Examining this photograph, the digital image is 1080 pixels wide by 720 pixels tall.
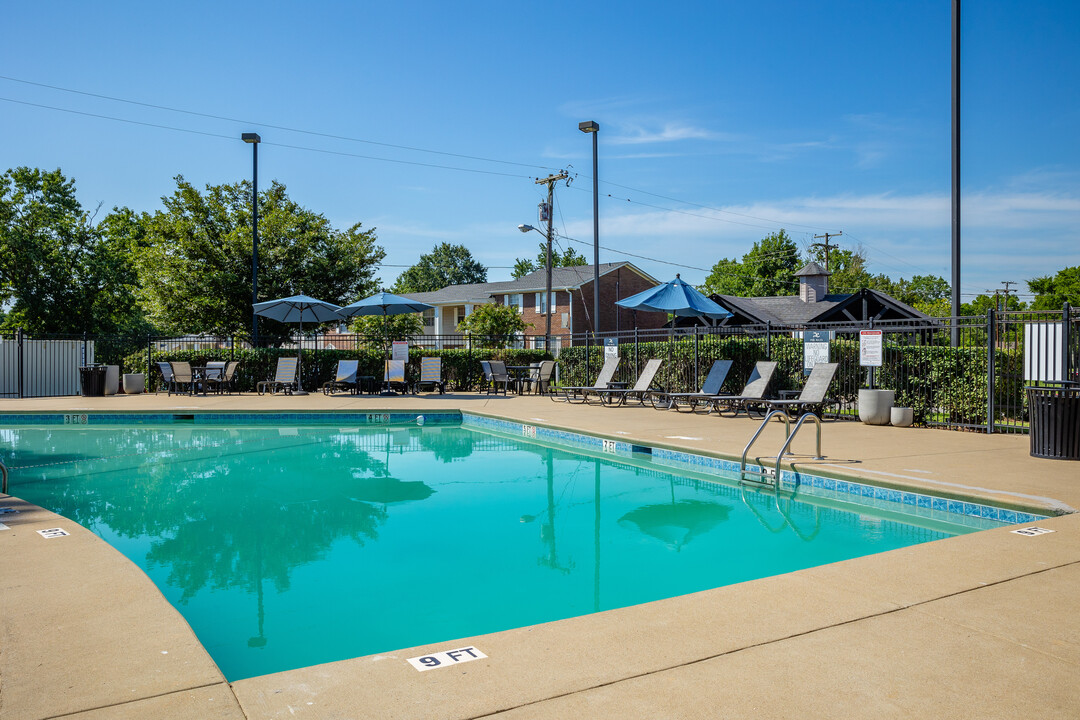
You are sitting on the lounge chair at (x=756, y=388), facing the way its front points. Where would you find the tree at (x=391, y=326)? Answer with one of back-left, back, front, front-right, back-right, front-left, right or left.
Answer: right

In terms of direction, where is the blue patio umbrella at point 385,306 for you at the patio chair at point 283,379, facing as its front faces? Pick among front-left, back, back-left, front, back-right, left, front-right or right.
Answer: left

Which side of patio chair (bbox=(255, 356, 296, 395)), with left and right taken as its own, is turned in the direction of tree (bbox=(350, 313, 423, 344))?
back

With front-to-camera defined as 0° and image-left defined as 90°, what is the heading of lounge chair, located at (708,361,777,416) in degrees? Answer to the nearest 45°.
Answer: approximately 45°

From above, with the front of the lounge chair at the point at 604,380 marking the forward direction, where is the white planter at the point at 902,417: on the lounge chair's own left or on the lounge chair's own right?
on the lounge chair's own left

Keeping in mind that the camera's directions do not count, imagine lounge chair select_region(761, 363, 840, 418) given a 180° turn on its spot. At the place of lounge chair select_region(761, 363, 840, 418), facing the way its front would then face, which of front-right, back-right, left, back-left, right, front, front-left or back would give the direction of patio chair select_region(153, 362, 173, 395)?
back-left

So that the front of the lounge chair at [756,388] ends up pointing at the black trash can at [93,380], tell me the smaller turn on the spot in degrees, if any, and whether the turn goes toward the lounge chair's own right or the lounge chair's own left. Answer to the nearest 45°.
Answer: approximately 45° to the lounge chair's own right

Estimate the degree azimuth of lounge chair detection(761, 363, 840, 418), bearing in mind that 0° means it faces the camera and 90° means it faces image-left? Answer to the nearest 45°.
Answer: approximately 45°

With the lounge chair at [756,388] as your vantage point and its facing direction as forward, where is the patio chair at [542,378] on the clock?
The patio chair is roughly at 3 o'clock from the lounge chair.

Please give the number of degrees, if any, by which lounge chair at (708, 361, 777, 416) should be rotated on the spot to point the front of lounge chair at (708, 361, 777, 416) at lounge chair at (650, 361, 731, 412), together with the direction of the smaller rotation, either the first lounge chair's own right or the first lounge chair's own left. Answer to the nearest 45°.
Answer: approximately 90° to the first lounge chair's own right

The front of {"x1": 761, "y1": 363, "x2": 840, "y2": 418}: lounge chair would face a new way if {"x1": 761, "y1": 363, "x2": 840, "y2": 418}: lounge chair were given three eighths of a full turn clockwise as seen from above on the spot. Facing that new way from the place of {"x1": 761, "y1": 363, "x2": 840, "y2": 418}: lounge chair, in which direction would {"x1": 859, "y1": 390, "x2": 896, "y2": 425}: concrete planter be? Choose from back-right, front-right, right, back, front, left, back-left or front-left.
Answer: right

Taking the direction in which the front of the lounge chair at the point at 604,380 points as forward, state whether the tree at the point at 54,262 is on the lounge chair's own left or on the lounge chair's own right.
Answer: on the lounge chair's own right
